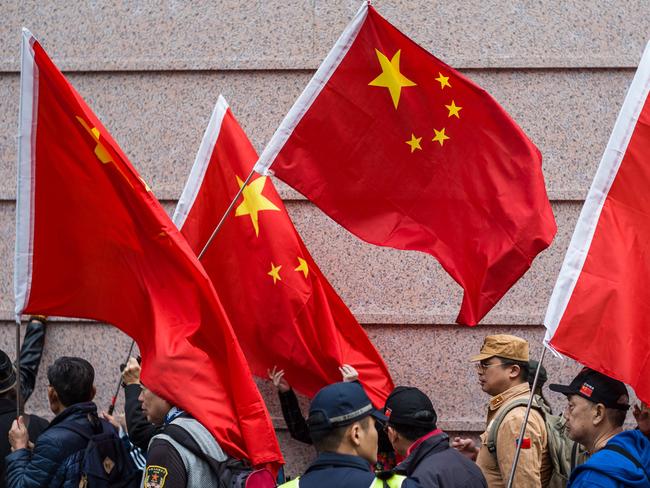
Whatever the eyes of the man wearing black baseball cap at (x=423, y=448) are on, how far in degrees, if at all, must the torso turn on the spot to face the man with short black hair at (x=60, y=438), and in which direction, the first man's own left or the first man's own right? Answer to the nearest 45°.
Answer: approximately 45° to the first man's own left

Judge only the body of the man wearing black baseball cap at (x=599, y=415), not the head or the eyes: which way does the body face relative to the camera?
to the viewer's left

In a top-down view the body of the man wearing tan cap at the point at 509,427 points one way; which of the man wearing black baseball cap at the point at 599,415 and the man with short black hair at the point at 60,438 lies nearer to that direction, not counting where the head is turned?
the man with short black hair

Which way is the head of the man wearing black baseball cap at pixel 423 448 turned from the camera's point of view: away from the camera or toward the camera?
away from the camera

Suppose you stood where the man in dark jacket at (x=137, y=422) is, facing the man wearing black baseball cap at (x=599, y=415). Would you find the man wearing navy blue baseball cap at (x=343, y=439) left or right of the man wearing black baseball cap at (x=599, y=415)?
right

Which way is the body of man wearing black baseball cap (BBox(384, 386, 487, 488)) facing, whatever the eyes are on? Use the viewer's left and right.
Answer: facing away from the viewer and to the left of the viewer

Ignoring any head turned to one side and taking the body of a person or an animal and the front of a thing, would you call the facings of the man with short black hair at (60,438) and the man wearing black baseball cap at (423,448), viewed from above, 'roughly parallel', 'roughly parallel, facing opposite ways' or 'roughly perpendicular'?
roughly parallel

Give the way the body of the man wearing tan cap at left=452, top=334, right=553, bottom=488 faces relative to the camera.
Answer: to the viewer's left

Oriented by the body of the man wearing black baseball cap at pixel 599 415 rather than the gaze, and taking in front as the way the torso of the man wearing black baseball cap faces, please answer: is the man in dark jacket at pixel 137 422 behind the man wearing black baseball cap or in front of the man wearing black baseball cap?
in front

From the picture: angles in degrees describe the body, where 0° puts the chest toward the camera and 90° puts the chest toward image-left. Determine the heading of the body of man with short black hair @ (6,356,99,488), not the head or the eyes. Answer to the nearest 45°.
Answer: approximately 135°

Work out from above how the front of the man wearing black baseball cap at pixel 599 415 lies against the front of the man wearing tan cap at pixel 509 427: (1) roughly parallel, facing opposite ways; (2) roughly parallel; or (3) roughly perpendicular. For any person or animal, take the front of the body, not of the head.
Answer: roughly parallel

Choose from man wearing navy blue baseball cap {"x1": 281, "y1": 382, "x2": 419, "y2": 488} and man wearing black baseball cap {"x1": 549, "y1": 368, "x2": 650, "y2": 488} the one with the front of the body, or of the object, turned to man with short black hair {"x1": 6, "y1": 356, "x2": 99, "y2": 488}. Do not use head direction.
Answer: man wearing black baseball cap {"x1": 549, "y1": 368, "x2": 650, "y2": 488}

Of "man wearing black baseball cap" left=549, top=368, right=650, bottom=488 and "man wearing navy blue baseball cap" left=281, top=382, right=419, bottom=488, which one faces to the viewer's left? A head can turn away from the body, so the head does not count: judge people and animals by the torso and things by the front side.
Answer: "man wearing black baseball cap" left=549, top=368, right=650, bottom=488

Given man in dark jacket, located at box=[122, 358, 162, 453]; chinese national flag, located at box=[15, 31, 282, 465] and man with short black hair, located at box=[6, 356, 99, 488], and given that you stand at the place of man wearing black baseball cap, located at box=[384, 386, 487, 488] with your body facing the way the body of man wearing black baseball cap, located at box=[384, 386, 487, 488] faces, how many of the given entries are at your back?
0

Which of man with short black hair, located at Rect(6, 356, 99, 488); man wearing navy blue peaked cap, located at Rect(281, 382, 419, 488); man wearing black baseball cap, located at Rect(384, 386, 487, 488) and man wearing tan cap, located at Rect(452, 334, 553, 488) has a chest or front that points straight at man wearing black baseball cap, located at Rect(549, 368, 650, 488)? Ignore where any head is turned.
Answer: man wearing navy blue peaked cap, located at Rect(281, 382, 419, 488)
